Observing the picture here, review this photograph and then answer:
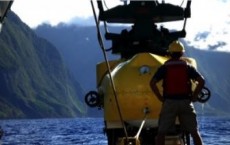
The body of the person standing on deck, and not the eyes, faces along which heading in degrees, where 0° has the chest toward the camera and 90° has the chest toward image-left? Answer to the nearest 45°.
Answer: approximately 180°
